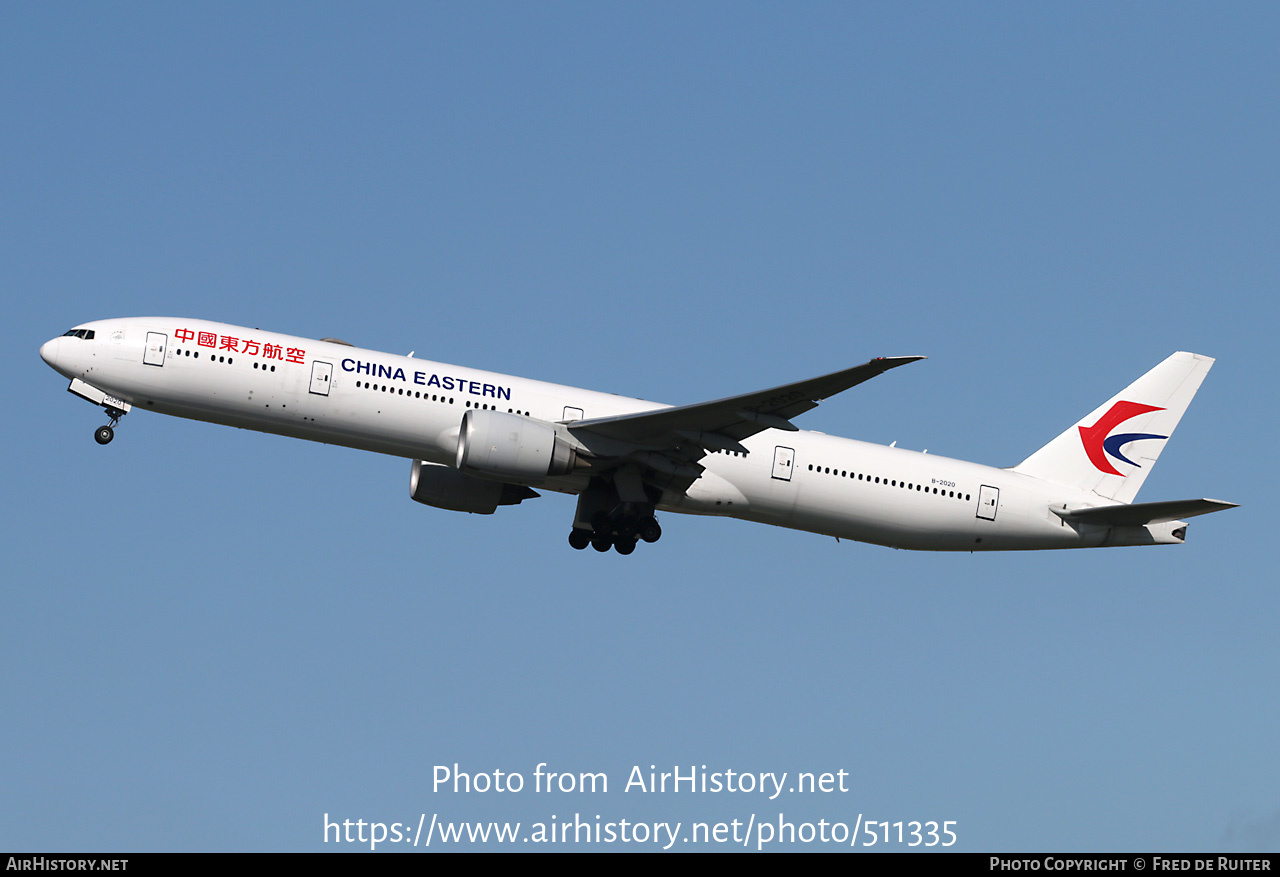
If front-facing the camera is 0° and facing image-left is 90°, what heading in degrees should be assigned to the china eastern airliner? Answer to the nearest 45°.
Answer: approximately 90°
